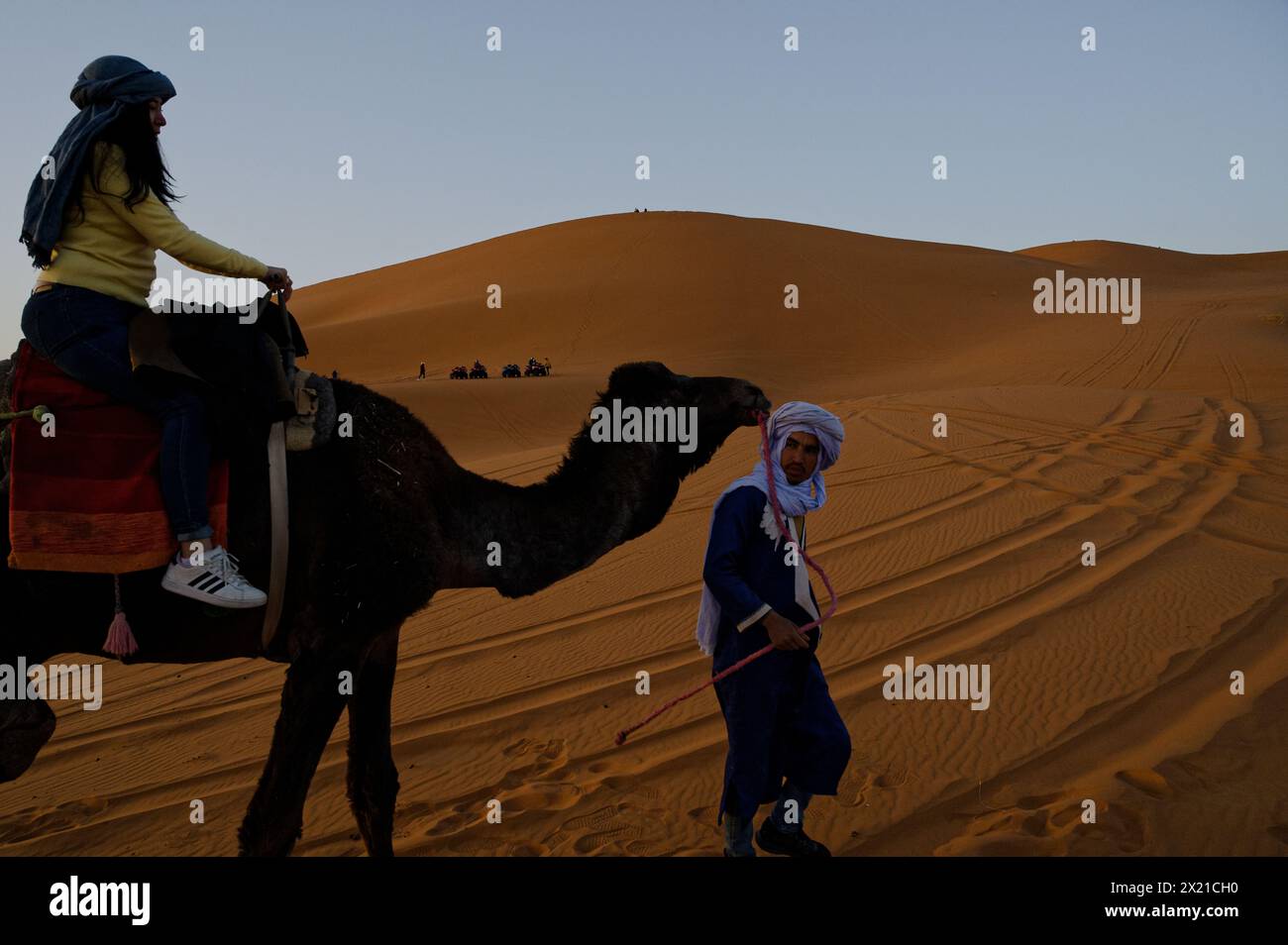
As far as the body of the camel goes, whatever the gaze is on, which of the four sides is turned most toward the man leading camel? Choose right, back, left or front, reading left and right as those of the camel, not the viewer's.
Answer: front

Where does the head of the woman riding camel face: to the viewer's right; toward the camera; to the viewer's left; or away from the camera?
to the viewer's right

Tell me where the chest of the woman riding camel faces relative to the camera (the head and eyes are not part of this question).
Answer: to the viewer's right

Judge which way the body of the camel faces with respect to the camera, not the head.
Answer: to the viewer's right

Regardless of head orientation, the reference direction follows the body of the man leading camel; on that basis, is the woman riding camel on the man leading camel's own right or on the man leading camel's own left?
on the man leading camel's own right
